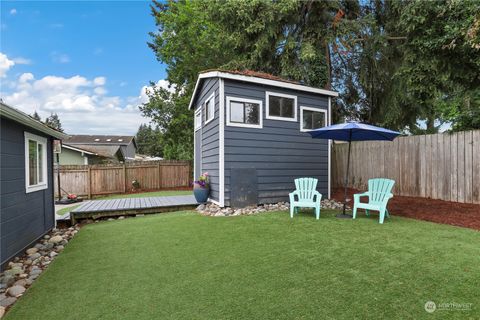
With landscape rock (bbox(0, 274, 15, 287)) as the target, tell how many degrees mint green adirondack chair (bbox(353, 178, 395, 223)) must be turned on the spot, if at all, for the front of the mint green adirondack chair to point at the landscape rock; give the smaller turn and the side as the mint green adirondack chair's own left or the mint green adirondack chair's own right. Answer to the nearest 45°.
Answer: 0° — it already faces it

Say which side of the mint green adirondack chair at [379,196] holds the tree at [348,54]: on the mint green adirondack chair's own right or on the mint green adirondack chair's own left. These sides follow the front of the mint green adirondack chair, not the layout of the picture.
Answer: on the mint green adirondack chair's own right

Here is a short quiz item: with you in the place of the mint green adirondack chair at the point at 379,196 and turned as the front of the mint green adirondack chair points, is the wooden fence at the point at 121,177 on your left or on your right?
on your right

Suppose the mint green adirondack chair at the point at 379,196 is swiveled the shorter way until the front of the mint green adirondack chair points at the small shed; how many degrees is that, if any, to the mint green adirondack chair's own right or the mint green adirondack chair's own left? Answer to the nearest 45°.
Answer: approximately 45° to the mint green adirondack chair's own right

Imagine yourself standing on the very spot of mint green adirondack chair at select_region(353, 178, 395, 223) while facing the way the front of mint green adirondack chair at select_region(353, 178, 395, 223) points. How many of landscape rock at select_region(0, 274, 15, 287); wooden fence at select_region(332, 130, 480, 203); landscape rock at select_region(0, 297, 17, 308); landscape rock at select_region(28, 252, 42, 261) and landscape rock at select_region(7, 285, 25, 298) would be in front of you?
4

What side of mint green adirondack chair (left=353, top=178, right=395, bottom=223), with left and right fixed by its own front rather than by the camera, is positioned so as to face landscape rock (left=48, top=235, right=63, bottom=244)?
front

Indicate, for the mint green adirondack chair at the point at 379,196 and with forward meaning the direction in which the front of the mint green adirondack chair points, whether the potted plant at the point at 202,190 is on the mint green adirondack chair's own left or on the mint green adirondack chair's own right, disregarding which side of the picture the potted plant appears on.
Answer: on the mint green adirondack chair's own right

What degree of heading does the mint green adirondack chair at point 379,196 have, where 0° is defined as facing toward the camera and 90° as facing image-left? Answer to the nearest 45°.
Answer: approximately 45°

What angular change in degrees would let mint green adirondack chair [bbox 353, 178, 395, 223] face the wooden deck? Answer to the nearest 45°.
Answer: approximately 45° to its right

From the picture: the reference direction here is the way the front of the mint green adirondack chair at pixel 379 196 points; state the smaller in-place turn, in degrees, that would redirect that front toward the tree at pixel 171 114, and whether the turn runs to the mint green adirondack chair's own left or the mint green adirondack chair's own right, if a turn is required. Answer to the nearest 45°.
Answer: approximately 90° to the mint green adirondack chair's own right
